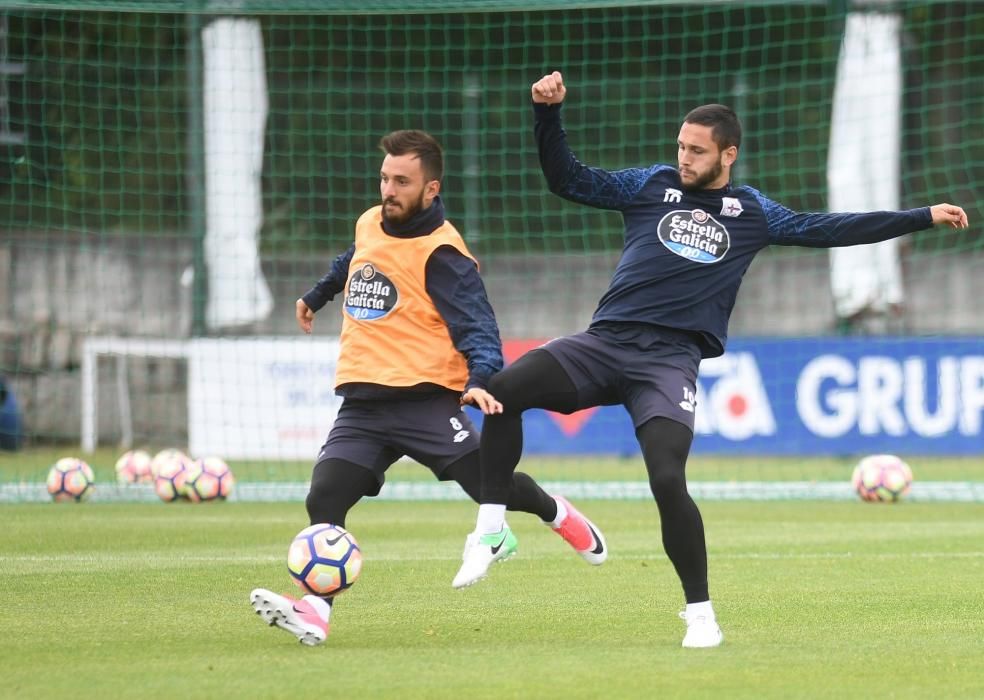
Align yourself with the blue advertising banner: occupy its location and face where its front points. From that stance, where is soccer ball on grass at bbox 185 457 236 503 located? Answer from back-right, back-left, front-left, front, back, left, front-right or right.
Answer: front-right

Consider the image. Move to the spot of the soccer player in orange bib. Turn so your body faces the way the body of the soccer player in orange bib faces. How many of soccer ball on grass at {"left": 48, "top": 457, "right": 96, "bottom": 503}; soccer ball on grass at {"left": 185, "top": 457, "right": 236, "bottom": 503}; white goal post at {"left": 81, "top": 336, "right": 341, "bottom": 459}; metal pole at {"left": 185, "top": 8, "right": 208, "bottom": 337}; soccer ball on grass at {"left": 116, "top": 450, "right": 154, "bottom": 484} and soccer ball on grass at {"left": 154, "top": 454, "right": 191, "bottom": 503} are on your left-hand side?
0

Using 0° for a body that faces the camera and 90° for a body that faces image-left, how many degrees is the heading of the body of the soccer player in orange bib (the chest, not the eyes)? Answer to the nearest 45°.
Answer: approximately 45°

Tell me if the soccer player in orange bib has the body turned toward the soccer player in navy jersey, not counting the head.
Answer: no

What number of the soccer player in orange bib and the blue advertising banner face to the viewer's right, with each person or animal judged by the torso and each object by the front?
0

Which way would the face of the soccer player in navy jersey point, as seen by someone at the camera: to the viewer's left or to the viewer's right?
to the viewer's left

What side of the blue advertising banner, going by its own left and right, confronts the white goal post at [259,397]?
right

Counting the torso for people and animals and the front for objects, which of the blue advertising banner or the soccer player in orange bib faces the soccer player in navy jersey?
the blue advertising banner

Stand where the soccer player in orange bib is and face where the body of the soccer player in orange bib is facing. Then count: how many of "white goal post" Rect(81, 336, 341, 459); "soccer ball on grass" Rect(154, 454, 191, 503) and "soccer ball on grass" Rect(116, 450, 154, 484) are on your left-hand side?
0

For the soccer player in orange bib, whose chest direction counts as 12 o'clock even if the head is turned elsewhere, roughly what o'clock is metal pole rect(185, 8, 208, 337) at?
The metal pole is roughly at 4 o'clock from the soccer player in orange bib.

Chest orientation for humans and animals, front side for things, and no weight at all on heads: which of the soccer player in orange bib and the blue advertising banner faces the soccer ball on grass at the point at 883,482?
the blue advertising banner

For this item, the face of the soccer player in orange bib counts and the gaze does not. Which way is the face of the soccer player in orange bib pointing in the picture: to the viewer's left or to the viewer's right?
to the viewer's left

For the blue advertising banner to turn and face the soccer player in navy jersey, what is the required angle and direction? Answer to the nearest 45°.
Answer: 0° — it already faces them

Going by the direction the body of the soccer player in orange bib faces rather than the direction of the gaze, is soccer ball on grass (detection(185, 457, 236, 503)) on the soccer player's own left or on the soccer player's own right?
on the soccer player's own right

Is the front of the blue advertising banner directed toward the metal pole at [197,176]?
no

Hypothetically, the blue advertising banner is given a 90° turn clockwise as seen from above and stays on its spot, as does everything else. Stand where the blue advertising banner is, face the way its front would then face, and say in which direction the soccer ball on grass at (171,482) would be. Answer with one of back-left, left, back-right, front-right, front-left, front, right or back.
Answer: front-left

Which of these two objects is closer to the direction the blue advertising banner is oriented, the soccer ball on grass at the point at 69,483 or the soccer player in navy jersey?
the soccer player in navy jersey

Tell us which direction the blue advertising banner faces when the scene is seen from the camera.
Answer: facing the viewer

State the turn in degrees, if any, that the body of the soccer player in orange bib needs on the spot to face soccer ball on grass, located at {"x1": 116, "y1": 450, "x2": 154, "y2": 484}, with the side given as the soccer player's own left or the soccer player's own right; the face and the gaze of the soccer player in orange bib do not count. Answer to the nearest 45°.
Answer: approximately 135° to the soccer player's own right

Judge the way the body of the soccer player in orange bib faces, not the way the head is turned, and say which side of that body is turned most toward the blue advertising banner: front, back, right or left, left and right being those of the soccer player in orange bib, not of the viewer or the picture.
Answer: back

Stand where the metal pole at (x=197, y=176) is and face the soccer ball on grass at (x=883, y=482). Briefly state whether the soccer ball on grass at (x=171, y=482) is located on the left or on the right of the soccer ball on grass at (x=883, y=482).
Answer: right

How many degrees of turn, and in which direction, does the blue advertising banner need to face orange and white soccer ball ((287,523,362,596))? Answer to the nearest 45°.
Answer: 0° — it already faces it
